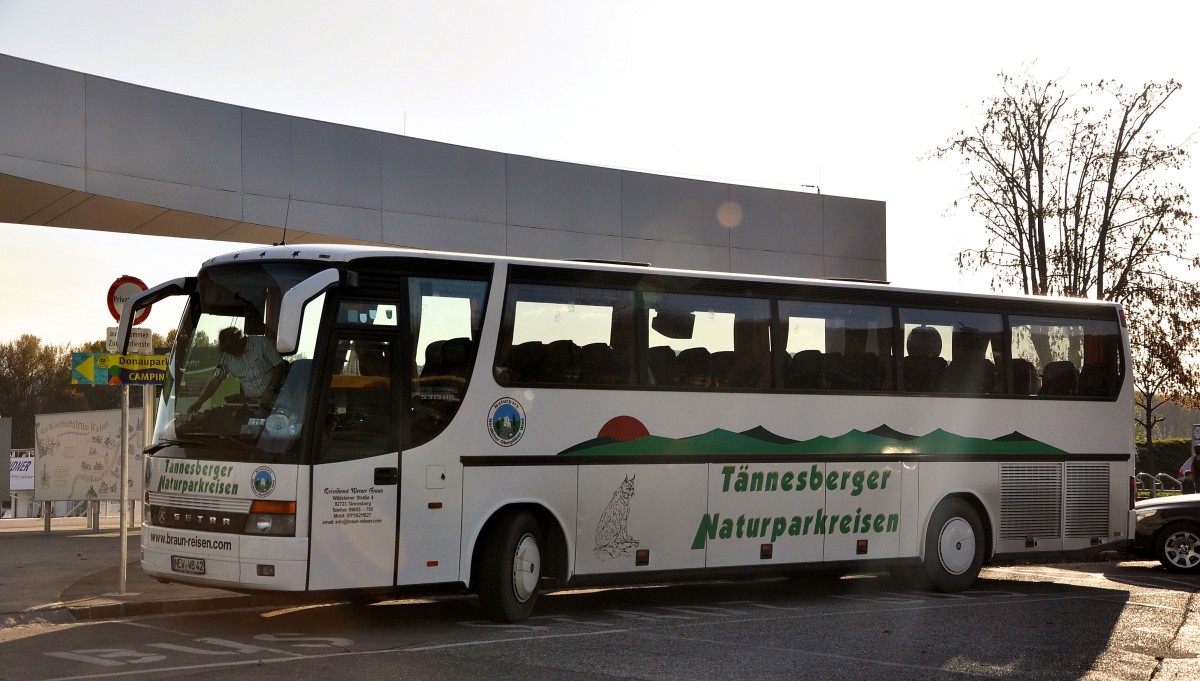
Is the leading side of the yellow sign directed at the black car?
no

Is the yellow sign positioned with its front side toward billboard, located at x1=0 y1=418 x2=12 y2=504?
no

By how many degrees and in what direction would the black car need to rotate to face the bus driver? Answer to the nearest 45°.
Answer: approximately 45° to its left

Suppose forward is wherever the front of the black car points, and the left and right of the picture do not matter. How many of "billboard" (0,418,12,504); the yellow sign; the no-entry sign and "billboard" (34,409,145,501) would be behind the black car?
0

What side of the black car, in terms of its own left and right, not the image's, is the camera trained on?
left

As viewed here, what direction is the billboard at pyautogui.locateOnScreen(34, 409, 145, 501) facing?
toward the camera

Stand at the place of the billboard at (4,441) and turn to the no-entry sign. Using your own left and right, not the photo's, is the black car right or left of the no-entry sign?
left

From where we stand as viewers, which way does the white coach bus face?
facing the viewer and to the left of the viewer

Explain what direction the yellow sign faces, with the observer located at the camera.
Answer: facing the viewer

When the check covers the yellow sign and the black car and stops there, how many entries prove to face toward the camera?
1

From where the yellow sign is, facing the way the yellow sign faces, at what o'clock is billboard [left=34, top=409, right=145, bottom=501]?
The billboard is roughly at 6 o'clock from the yellow sign.
